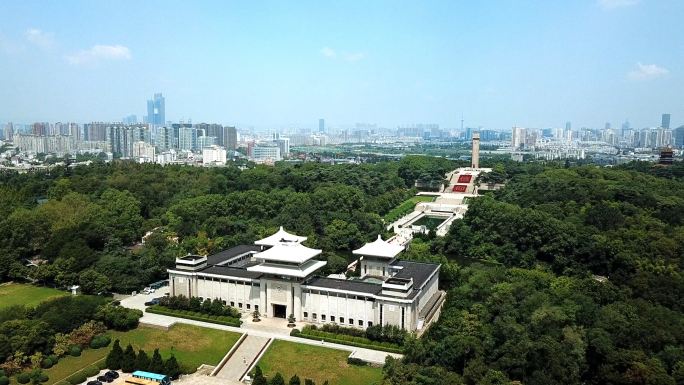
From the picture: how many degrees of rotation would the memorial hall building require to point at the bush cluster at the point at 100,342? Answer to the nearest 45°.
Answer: approximately 45° to its right

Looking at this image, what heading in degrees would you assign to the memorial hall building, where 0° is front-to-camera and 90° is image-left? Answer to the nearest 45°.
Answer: approximately 45°

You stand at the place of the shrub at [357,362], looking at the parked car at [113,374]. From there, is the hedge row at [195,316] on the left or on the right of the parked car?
right

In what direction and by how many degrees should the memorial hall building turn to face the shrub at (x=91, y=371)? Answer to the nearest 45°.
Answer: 0° — it already faces it

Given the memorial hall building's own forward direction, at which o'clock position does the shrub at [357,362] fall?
The shrub is roughly at 10 o'clock from the memorial hall building.

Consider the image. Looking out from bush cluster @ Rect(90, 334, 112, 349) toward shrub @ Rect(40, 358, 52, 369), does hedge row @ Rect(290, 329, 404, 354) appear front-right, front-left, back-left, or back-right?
back-left

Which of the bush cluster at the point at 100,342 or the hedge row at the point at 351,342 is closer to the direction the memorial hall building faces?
the bush cluster

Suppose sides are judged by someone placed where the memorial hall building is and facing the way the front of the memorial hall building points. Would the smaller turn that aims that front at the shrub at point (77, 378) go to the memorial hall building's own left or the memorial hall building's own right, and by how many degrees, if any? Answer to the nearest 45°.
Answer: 0° — it already faces it

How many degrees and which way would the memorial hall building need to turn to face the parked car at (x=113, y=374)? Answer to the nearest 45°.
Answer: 0° — it already faces it
